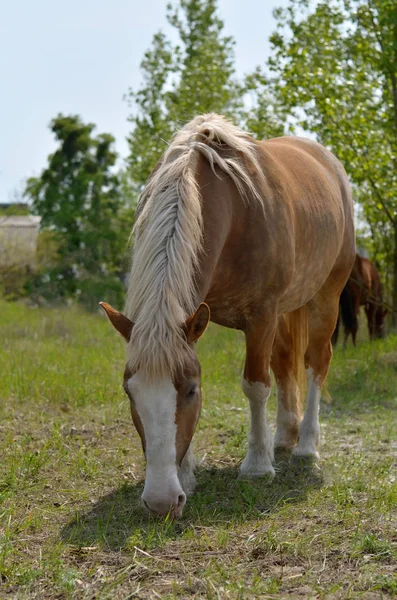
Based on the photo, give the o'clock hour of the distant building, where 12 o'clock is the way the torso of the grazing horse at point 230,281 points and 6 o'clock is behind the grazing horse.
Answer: The distant building is roughly at 4 o'clock from the grazing horse.

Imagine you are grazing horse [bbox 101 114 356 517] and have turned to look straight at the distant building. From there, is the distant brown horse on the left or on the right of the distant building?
right

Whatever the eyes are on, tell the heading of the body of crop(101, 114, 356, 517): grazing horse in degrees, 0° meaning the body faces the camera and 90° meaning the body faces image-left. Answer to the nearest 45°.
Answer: approximately 45°

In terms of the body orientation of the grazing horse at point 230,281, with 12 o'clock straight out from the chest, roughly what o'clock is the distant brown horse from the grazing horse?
The distant brown horse is roughly at 5 o'clock from the grazing horse.

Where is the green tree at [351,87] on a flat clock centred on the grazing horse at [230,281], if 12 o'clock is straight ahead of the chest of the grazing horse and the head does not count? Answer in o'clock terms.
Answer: The green tree is roughly at 5 o'clock from the grazing horse.

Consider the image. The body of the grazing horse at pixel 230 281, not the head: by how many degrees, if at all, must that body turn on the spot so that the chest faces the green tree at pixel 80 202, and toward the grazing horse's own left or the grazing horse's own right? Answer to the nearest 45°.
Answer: approximately 135° to the grazing horse's own right
